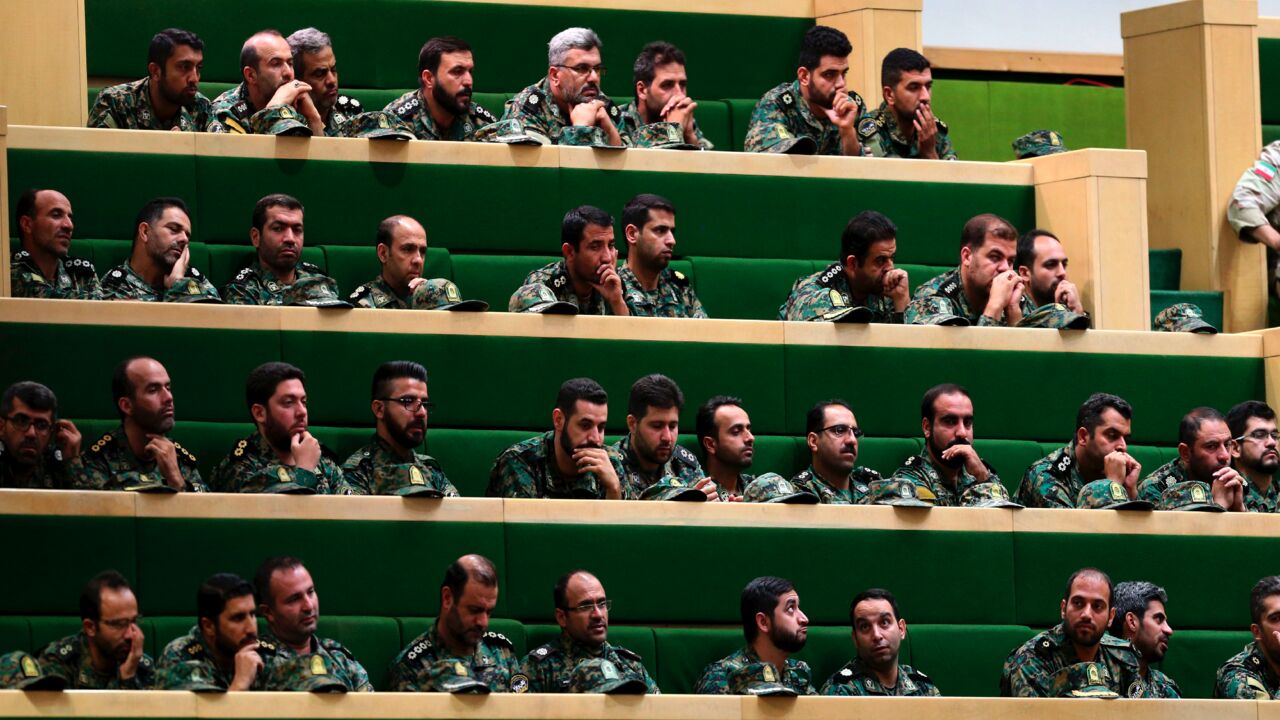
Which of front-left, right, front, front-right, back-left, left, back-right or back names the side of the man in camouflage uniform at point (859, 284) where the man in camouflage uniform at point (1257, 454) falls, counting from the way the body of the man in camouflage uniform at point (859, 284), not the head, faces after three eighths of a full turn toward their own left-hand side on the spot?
right

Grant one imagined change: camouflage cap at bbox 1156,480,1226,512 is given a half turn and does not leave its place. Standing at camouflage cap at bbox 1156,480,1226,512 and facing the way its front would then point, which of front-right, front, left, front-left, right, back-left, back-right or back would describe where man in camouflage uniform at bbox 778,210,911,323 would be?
front-left

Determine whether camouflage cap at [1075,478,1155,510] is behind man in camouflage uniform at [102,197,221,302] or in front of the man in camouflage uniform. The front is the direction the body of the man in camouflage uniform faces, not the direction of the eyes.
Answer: in front

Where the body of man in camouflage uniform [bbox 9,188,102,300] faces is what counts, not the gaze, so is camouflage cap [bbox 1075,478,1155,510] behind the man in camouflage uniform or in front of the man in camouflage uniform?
in front

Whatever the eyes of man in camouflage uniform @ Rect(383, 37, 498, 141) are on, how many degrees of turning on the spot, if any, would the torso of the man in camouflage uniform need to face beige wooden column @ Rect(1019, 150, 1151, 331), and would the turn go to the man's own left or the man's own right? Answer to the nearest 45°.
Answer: approximately 45° to the man's own left

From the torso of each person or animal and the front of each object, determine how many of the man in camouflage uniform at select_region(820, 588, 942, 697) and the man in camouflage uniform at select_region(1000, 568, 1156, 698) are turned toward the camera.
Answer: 2
